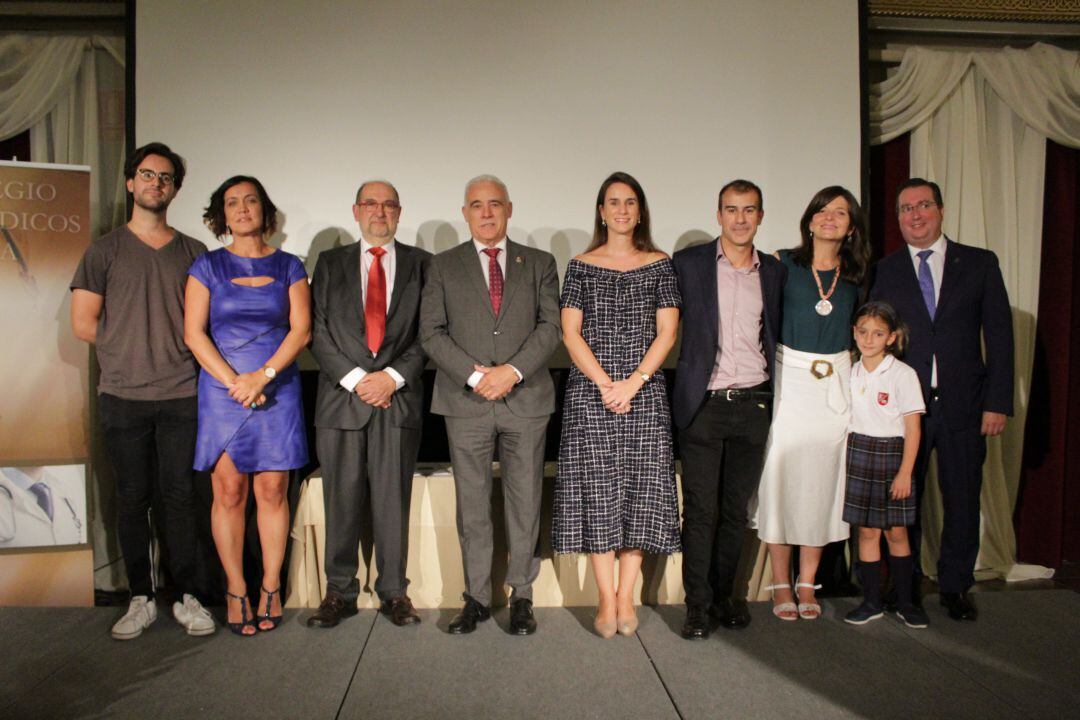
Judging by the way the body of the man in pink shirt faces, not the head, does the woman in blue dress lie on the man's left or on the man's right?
on the man's right

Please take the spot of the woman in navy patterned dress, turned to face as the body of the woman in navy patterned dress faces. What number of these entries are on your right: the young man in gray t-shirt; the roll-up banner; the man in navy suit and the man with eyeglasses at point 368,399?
3

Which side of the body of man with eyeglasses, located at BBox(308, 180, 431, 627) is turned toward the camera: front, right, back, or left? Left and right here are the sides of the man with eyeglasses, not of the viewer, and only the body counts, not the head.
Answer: front

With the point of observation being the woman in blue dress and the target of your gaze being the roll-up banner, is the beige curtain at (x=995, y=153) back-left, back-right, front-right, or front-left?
back-right

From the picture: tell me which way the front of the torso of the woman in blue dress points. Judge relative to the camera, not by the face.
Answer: toward the camera

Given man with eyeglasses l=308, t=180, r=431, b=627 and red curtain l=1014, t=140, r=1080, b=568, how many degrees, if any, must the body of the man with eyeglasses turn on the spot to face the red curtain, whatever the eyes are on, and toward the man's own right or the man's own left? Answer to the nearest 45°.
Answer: approximately 90° to the man's own left

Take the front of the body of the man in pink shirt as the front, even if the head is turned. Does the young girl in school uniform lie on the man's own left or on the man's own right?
on the man's own left

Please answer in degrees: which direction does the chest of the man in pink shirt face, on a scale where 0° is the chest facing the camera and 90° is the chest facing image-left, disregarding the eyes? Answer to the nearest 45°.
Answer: approximately 0°

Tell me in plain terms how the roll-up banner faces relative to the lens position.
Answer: facing the viewer

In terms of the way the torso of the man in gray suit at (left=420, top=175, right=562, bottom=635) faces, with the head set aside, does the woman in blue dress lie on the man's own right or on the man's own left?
on the man's own right
